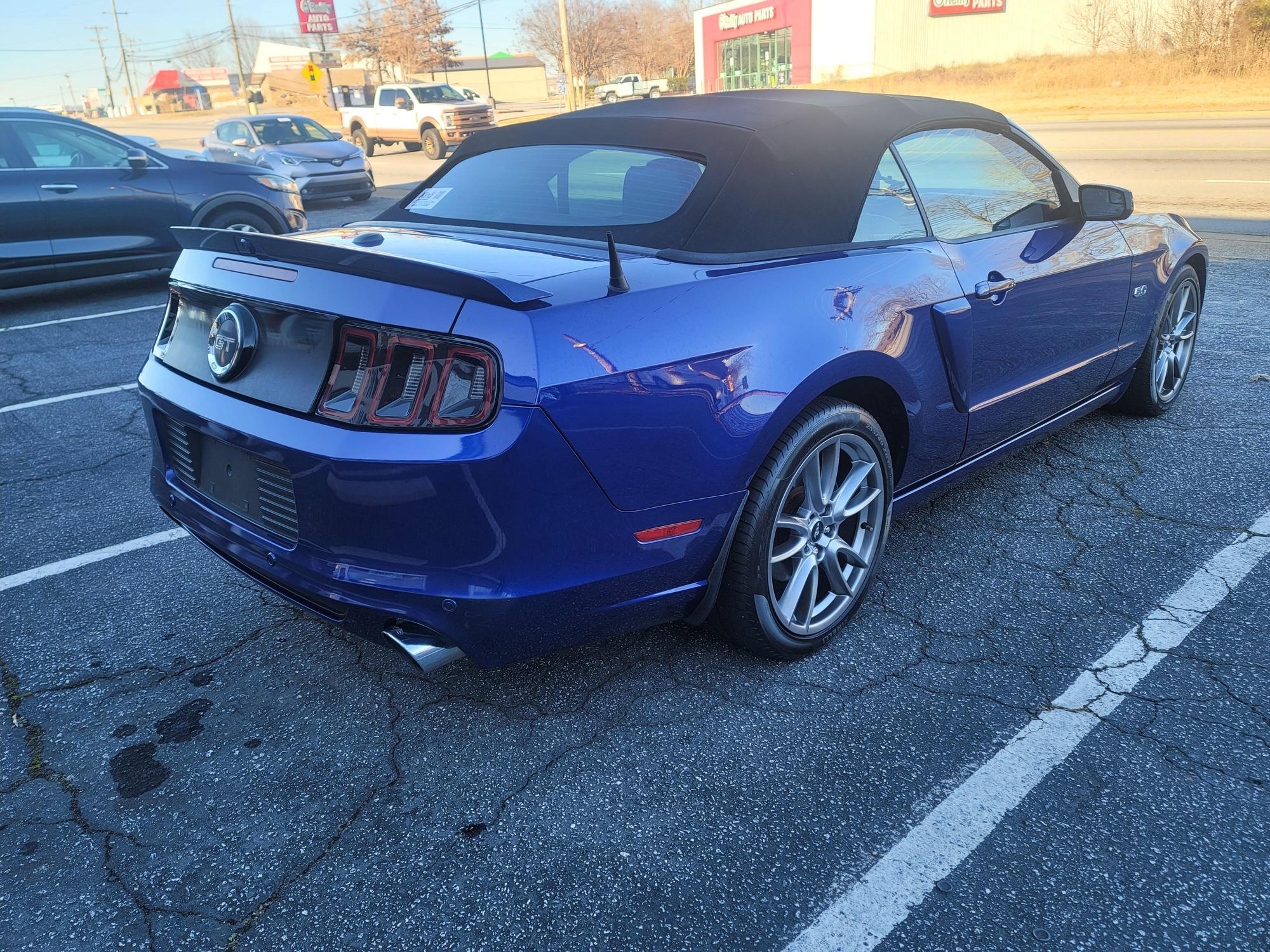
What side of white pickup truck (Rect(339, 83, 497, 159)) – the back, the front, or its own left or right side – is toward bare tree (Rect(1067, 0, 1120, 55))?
left

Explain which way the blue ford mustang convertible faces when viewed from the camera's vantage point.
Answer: facing away from the viewer and to the right of the viewer

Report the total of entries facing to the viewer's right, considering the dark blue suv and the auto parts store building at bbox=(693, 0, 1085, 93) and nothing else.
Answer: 1

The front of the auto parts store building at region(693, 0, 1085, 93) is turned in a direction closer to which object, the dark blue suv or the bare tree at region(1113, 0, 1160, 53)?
the dark blue suv

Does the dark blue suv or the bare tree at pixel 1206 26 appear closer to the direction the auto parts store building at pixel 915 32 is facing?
the dark blue suv

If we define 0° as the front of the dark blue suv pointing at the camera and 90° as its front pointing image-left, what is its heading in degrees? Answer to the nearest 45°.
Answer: approximately 270°

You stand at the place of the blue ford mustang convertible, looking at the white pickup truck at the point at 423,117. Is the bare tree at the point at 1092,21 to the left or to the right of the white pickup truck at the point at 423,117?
right

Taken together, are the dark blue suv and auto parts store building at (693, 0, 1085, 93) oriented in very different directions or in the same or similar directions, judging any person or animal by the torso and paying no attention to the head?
very different directions
